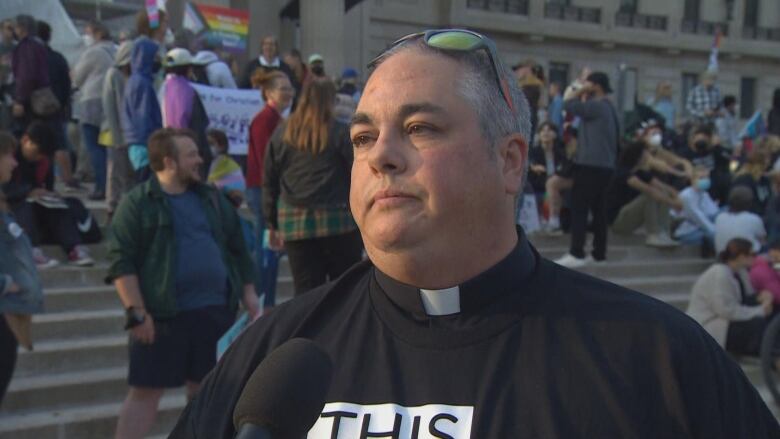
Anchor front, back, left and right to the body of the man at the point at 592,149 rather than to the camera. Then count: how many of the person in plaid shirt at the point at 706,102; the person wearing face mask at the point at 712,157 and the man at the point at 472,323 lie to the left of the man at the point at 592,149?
1

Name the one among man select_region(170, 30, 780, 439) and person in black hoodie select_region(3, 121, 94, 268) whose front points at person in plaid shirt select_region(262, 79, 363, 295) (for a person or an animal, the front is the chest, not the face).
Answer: the person in black hoodie

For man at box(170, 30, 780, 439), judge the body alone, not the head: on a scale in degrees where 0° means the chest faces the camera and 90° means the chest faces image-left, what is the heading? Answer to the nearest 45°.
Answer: approximately 45°

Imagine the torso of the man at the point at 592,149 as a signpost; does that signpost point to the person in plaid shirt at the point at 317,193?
no

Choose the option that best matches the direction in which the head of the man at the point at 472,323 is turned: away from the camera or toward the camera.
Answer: toward the camera

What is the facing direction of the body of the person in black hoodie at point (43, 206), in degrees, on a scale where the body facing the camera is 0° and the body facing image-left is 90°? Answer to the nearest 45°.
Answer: approximately 315°

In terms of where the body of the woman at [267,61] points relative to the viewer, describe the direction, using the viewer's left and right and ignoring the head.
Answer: facing the viewer

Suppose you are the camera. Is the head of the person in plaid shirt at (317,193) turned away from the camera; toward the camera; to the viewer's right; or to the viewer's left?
away from the camera

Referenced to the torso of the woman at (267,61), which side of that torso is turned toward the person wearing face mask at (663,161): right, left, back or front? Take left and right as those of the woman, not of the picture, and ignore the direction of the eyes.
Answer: left

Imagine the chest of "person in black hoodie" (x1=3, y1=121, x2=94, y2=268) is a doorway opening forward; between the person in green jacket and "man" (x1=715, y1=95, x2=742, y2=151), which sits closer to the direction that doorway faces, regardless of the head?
the person in green jacket
